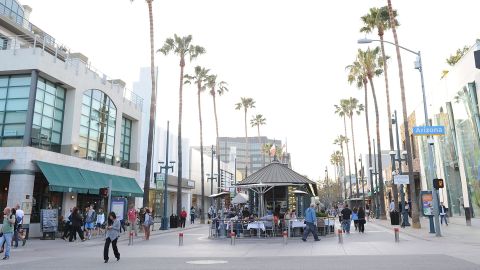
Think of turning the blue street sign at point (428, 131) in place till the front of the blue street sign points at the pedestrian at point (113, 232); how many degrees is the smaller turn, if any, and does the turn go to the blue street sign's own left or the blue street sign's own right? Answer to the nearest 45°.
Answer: approximately 45° to the blue street sign's own right

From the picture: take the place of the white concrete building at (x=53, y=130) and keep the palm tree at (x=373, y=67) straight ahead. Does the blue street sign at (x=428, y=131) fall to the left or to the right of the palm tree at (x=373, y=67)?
right

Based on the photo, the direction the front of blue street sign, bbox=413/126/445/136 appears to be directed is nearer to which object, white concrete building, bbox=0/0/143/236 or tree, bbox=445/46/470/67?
the white concrete building

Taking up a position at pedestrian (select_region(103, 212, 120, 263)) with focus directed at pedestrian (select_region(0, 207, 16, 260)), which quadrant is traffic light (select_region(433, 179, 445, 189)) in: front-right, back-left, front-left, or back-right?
back-right

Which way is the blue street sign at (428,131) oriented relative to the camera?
toward the camera

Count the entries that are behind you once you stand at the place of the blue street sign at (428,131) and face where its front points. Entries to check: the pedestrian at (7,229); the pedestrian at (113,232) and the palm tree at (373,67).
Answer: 1

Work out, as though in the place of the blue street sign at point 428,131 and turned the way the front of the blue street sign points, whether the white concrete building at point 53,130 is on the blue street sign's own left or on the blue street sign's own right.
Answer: on the blue street sign's own right

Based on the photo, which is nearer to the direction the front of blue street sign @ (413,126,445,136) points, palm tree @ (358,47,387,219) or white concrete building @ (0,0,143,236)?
the white concrete building
